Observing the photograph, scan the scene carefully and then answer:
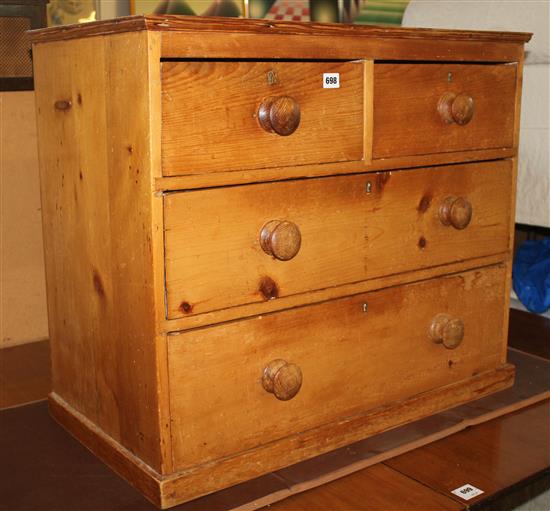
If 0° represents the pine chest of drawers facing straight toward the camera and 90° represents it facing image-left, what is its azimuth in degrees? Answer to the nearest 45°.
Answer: approximately 315°

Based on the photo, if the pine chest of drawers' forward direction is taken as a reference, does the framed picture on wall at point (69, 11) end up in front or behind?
behind

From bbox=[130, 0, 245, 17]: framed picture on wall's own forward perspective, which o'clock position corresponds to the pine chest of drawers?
The pine chest of drawers is roughly at 12 o'clock from the framed picture on wall.

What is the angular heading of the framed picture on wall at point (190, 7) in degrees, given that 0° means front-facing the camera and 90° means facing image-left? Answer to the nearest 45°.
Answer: approximately 0°

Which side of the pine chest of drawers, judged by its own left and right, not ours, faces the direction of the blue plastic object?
left

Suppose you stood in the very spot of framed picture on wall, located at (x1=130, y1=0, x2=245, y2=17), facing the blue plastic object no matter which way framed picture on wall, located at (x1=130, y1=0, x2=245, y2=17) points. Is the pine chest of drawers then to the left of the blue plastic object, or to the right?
right

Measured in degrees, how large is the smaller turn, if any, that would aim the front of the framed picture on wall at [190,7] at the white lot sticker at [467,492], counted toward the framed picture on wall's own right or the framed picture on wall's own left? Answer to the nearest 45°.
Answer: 0° — it already faces it
